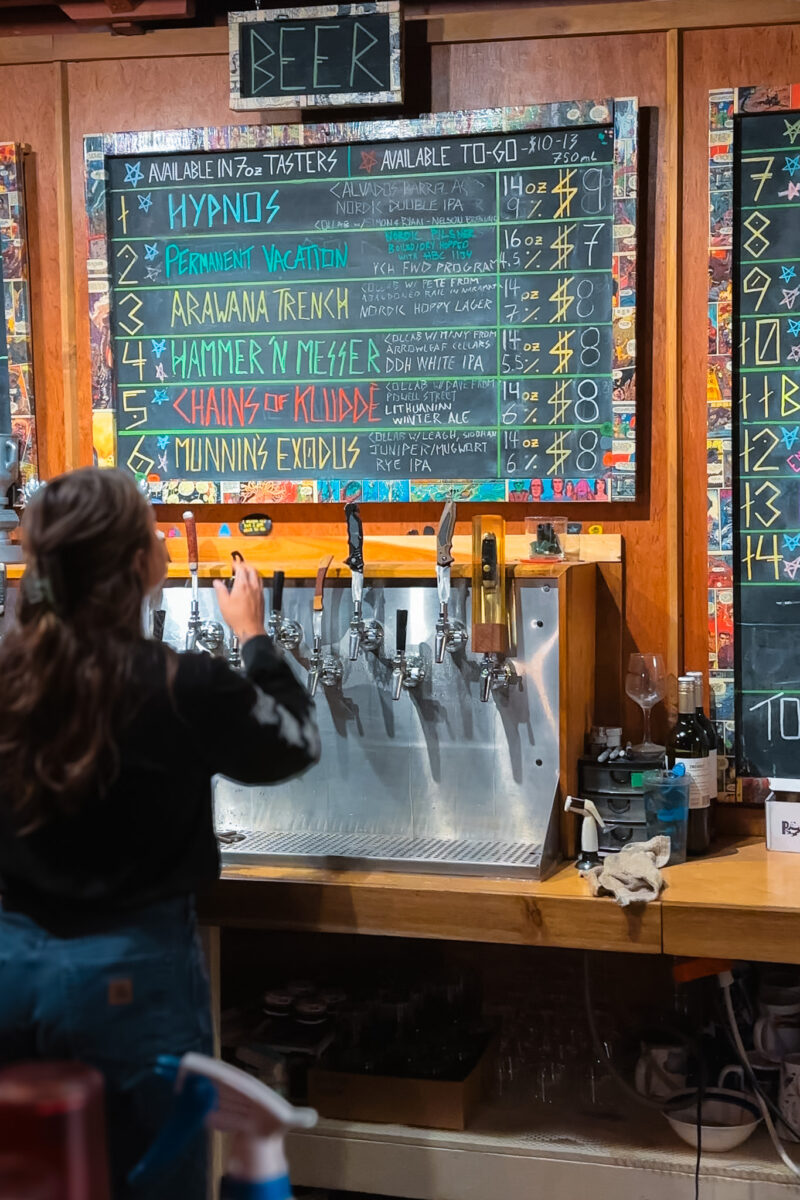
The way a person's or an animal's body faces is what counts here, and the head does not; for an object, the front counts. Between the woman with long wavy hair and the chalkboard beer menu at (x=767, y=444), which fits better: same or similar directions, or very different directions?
very different directions

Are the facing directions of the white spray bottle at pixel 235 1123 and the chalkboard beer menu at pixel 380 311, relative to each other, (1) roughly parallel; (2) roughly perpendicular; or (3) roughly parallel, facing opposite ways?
roughly perpendicular

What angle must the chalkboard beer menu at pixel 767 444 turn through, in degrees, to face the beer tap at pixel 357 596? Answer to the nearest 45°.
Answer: approximately 45° to its right

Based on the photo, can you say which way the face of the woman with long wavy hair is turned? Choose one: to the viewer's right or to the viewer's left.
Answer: to the viewer's right

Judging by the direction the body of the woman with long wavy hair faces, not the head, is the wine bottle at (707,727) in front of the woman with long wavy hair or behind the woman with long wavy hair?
in front

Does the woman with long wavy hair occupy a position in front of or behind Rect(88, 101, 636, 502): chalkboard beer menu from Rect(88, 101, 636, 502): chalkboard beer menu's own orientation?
in front

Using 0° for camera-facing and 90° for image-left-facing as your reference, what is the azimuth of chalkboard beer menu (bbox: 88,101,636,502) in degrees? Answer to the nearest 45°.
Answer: approximately 0°
